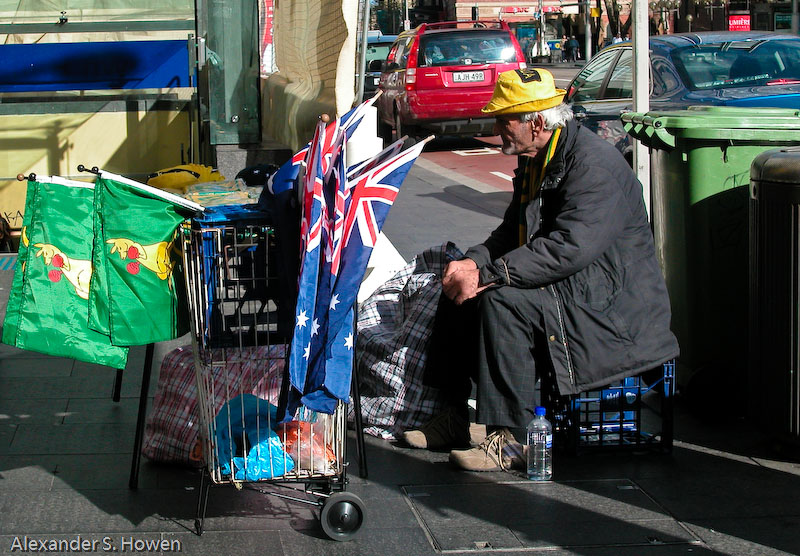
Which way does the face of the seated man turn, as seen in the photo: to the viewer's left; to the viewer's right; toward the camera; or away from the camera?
to the viewer's left

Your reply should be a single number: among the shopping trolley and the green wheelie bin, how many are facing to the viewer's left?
1

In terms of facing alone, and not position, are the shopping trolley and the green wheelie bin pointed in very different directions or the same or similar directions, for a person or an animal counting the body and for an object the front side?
very different directions
